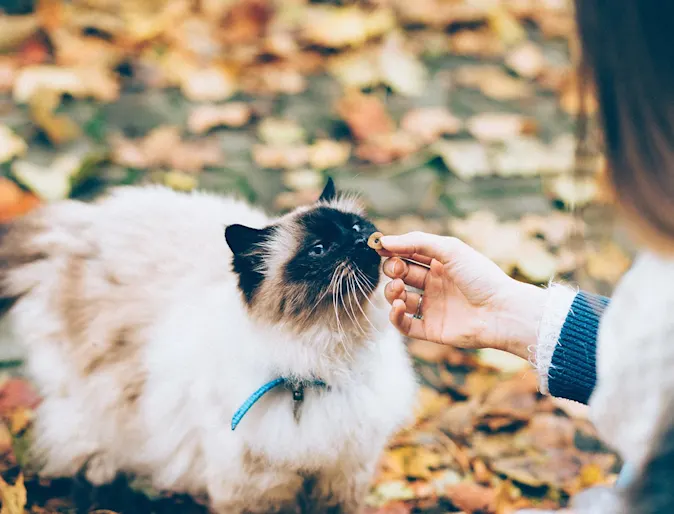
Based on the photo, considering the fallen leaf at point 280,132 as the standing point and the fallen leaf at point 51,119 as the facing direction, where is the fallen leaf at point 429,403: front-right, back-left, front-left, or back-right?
back-left

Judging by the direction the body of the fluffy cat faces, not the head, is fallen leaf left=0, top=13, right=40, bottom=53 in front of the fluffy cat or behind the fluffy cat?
behind

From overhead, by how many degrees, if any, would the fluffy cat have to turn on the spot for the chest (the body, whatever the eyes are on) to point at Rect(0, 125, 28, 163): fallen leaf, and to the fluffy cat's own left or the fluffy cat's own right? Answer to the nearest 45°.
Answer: approximately 180°

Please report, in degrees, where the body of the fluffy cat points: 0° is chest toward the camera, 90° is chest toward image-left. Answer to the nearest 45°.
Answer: approximately 315°

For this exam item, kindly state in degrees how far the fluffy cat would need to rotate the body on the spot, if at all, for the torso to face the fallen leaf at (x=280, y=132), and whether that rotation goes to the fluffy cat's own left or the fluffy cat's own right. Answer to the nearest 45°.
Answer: approximately 135° to the fluffy cat's own left

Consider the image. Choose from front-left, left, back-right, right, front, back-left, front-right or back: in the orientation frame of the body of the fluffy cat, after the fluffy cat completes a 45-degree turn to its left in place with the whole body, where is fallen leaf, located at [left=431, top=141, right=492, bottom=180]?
front-left

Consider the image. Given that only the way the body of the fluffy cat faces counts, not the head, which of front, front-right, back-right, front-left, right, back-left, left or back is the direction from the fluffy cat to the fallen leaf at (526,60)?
left

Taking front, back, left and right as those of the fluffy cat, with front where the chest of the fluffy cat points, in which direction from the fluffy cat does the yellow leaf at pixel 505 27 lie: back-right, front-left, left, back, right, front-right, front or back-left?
left

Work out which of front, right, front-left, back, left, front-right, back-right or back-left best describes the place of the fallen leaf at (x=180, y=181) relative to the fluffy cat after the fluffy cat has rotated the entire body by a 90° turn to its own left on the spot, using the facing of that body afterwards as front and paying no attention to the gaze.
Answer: front-left

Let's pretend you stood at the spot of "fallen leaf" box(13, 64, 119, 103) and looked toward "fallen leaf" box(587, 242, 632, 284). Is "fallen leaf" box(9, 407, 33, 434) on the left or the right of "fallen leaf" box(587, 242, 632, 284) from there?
right

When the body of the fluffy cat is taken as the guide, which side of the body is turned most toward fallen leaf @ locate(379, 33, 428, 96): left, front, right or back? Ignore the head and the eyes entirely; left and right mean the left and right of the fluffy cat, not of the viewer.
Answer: left

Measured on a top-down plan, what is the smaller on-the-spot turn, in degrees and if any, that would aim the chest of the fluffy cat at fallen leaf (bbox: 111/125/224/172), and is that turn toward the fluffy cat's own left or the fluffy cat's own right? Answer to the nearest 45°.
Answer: approximately 135° to the fluffy cat's own left
